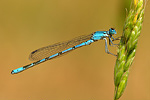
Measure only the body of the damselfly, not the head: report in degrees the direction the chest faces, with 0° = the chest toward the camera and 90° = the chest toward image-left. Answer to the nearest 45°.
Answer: approximately 270°
